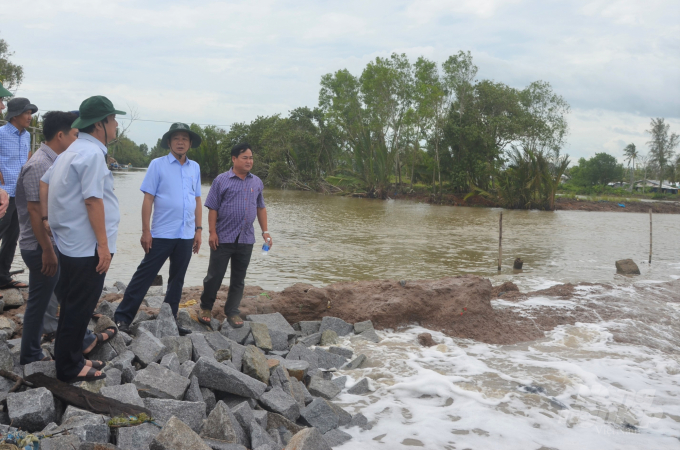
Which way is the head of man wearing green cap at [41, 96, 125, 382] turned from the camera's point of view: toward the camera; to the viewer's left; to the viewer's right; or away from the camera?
to the viewer's right

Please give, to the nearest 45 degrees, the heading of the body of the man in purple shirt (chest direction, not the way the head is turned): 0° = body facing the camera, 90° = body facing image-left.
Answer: approximately 315°

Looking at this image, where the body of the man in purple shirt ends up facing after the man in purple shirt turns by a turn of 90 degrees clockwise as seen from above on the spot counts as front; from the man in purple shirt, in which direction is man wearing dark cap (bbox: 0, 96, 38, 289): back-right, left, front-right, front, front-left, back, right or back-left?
front-right

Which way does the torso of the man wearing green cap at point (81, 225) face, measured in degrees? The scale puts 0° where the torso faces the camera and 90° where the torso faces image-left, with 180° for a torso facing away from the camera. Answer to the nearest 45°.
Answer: approximately 270°

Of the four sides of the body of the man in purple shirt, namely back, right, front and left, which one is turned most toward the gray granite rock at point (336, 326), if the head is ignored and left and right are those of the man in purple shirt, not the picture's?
left
